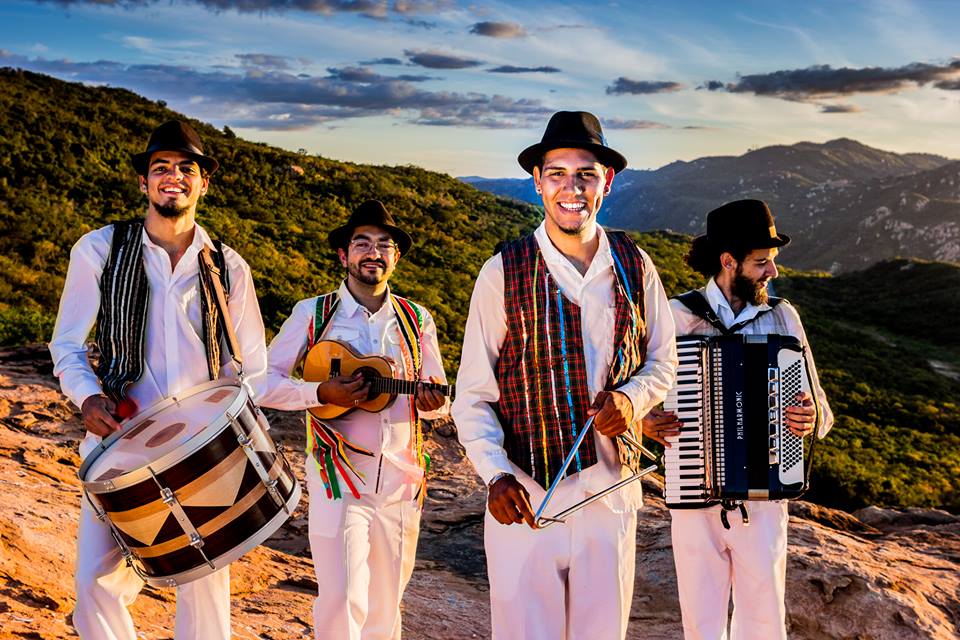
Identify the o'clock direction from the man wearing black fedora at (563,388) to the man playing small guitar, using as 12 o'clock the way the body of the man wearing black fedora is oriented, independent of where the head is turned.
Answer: The man playing small guitar is roughly at 5 o'clock from the man wearing black fedora.

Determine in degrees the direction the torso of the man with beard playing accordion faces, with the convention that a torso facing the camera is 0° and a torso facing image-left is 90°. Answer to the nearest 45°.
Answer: approximately 0°

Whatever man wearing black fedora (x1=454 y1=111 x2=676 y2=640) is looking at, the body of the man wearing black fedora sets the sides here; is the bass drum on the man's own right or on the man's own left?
on the man's own right

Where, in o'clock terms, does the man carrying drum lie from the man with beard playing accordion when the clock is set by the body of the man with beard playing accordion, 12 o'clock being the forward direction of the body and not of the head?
The man carrying drum is roughly at 2 o'clock from the man with beard playing accordion.

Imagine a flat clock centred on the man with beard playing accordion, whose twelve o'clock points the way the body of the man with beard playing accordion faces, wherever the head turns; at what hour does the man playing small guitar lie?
The man playing small guitar is roughly at 3 o'clock from the man with beard playing accordion.

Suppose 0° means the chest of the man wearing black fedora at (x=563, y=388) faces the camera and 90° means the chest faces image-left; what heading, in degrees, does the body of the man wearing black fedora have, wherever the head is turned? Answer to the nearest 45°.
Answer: approximately 0°

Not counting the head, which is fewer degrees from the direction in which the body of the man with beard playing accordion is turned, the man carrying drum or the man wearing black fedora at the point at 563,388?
the man wearing black fedora

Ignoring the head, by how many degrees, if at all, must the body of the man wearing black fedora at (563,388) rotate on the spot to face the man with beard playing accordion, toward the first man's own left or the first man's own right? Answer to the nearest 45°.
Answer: approximately 135° to the first man's own left
